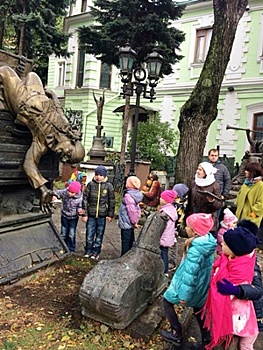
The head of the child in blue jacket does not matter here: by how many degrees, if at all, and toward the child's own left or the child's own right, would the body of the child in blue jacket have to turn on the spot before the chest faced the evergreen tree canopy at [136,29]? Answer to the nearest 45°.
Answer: approximately 90° to the child's own right

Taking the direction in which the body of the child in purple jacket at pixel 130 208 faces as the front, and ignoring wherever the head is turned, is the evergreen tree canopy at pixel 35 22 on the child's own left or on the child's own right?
on the child's own right

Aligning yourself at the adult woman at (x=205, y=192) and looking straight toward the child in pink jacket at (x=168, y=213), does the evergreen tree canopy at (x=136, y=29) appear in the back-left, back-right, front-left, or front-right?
back-right

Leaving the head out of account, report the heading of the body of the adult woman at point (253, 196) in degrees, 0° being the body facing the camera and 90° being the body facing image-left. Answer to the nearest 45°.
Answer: approximately 45°

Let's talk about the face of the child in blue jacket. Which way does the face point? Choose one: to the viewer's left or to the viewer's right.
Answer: to the viewer's left

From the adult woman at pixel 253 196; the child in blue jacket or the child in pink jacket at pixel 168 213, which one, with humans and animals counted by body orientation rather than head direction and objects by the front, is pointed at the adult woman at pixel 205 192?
the adult woman at pixel 253 196

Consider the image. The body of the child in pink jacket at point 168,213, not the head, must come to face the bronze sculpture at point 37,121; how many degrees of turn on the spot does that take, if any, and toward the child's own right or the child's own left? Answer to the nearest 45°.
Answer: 0° — they already face it

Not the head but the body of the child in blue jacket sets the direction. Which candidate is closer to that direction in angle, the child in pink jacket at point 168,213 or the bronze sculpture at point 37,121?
the bronze sculpture

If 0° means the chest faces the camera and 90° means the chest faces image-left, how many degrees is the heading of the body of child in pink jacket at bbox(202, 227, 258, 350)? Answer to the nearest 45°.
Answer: approximately 90°
